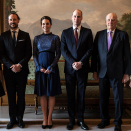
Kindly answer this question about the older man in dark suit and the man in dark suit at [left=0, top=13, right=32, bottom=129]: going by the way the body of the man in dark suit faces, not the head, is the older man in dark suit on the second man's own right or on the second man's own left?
on the second man's own left

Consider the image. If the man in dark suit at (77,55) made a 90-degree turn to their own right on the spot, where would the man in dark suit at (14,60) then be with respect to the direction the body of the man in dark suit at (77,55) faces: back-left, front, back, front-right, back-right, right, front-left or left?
front

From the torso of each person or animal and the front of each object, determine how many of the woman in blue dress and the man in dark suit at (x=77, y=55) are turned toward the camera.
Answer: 2

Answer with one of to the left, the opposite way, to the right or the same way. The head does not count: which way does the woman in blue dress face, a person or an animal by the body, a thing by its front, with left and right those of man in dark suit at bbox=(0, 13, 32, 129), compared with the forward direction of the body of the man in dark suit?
the same way

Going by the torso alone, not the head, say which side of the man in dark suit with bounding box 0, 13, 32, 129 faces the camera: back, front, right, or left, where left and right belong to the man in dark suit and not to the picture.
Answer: front

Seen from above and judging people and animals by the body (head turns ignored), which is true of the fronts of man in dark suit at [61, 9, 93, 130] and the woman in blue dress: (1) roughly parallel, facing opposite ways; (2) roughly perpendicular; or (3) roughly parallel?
roughly parallel

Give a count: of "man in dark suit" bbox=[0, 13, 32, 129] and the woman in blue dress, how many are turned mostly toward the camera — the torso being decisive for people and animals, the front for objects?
2

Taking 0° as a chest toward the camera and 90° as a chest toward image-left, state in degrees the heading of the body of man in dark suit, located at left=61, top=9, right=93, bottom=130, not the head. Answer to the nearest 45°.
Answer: approximately 0°

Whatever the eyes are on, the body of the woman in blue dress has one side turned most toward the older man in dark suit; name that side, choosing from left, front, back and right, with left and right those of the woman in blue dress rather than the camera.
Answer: left
